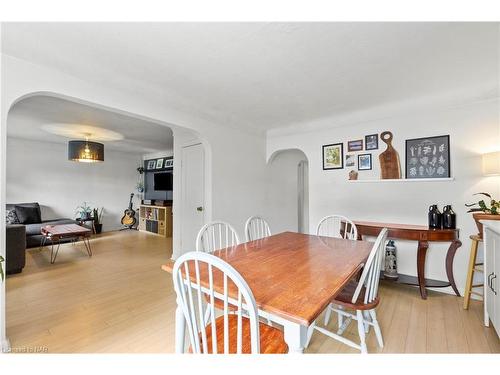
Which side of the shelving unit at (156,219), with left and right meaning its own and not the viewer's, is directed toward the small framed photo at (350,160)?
left

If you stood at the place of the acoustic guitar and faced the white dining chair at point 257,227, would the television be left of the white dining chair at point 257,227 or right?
left

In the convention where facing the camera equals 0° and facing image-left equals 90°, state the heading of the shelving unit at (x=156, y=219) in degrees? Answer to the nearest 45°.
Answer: approximately 45°

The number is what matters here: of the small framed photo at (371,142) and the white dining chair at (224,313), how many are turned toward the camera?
1

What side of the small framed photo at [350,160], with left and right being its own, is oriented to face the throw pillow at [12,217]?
right

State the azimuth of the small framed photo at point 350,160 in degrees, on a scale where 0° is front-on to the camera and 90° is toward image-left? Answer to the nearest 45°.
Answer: approximately 0°

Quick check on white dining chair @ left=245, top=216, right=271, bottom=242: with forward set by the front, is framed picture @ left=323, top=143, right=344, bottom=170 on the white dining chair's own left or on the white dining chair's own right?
on the white dining chair's own left
